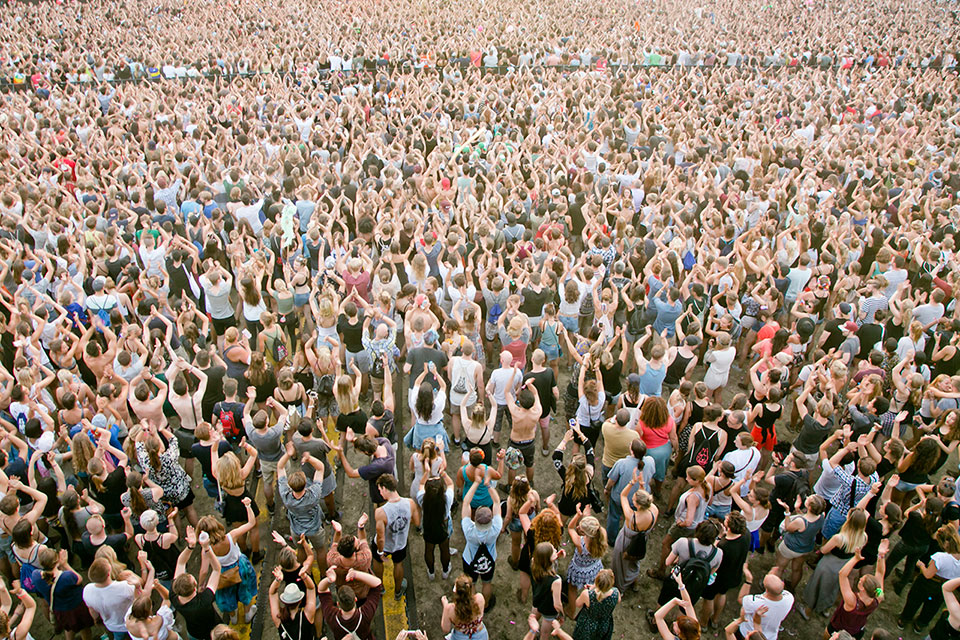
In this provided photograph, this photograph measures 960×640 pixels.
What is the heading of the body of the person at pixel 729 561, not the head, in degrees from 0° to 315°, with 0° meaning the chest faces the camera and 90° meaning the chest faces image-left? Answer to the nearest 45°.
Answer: approximately 135°

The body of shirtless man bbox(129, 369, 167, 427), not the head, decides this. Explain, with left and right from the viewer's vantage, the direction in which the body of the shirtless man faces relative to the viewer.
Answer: facing away from the viewer

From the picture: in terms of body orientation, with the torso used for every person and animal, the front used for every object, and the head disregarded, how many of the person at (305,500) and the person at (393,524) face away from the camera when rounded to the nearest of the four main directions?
2

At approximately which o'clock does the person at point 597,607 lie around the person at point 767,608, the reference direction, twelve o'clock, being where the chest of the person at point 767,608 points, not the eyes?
the person at point 597,607 is roughly at 8 o'clock from the person at point 767,608.

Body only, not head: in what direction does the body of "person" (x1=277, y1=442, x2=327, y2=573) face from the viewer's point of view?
away from the camera

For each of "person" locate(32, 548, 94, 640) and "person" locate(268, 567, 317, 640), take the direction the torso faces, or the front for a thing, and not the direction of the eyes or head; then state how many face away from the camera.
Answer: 2

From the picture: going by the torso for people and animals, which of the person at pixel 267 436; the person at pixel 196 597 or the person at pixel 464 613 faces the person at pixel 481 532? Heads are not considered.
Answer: the person at pixel 464 613

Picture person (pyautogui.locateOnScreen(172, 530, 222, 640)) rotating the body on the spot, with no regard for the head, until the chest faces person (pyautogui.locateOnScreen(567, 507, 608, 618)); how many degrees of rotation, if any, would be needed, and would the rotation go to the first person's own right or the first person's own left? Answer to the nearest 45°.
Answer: approximately 90° to the first person's own right

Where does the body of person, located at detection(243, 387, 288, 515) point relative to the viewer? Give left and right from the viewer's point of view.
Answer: facing away from the viewer

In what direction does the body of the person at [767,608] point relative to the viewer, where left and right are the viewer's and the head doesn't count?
facing away from the viewer

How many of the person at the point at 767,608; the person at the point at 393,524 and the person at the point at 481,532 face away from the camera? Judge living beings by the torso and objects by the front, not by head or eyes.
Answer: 3

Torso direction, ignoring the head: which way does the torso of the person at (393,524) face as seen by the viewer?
away from the camera

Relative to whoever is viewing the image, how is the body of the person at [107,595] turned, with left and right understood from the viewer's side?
facing away from the viewer

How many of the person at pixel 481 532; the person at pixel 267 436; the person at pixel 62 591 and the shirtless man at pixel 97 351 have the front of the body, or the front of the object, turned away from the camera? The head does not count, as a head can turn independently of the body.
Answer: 4

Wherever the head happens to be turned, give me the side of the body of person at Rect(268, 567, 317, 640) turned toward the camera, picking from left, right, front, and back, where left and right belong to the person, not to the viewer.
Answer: back

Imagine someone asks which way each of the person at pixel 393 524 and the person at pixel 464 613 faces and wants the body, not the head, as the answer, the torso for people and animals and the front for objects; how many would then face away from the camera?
2

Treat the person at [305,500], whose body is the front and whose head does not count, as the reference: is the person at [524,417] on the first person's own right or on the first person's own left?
on the first person's own right

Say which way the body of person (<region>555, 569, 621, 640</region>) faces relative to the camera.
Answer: away from the camera

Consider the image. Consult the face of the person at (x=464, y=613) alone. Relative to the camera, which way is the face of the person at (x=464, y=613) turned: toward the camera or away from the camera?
away from the camera
